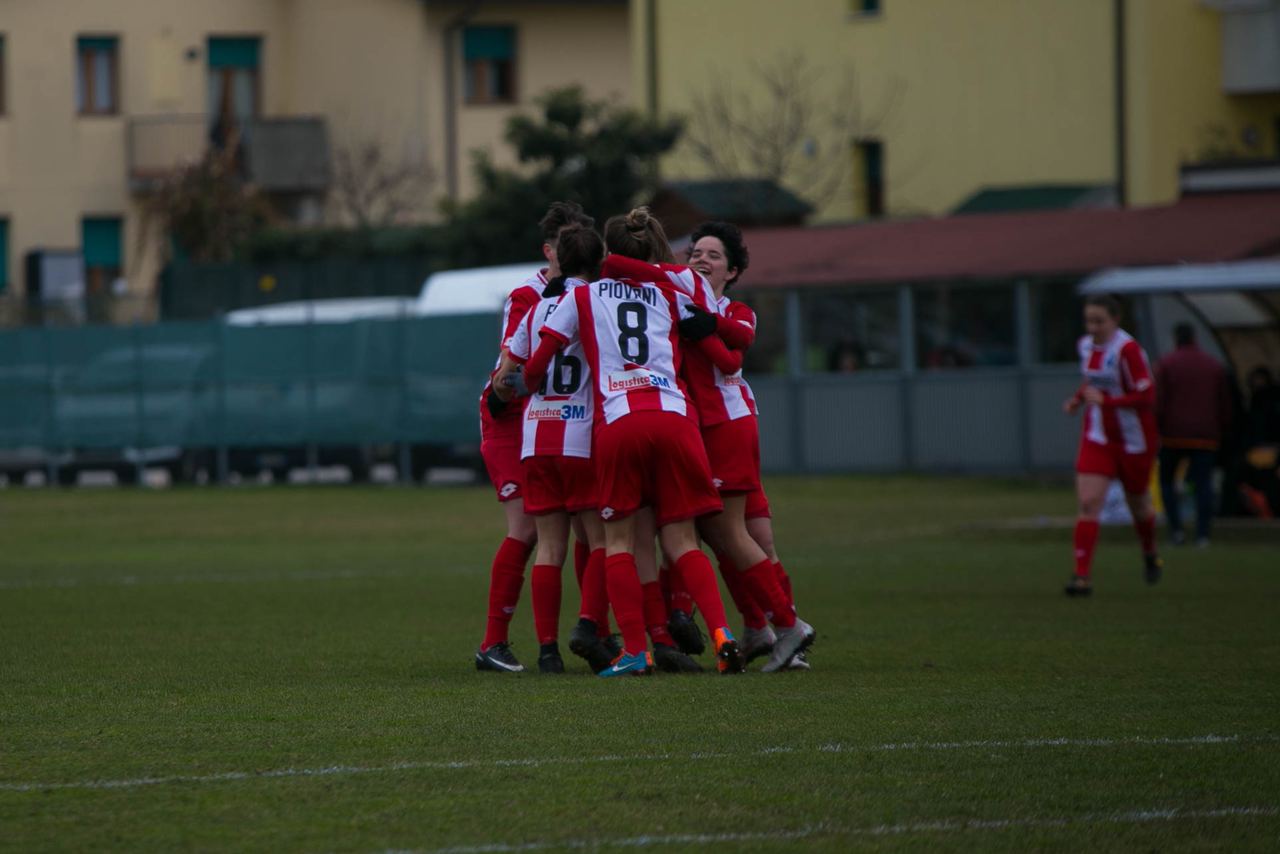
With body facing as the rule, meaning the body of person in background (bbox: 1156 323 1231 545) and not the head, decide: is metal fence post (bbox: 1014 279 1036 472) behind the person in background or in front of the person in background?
in front

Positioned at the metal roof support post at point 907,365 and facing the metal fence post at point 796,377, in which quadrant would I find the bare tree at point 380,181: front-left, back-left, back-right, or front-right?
front-right

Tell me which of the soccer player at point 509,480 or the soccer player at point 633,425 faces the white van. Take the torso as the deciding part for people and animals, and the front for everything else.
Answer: the soccer player at point 633,425

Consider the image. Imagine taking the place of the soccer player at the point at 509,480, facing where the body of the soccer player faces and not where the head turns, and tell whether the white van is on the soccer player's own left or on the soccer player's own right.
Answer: on the soccer player's own left

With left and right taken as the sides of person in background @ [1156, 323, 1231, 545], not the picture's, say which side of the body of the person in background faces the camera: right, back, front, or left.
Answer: back

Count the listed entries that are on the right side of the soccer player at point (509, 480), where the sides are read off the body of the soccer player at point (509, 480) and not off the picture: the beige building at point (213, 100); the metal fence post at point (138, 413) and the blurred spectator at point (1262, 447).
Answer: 0

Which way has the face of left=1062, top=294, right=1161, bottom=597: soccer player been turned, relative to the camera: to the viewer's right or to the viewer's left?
to the viewer's left

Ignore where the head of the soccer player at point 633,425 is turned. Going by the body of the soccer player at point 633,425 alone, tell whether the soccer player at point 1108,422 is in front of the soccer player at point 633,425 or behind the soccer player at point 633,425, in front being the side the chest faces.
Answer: in front

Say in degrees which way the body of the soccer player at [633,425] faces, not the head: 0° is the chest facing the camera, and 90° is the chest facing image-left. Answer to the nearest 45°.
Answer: approximately 180°
